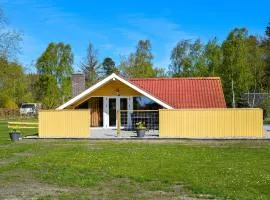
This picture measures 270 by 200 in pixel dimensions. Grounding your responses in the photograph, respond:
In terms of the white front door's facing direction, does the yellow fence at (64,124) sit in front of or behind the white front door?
in front

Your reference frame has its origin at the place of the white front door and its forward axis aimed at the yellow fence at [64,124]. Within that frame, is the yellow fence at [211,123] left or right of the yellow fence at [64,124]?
left

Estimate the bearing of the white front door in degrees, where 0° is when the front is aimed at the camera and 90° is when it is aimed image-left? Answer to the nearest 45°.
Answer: approximately 0°

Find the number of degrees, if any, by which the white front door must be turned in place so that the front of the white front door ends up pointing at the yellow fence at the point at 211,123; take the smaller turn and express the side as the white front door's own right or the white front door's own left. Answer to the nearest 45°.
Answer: approximately 45° to the white front door's own left
